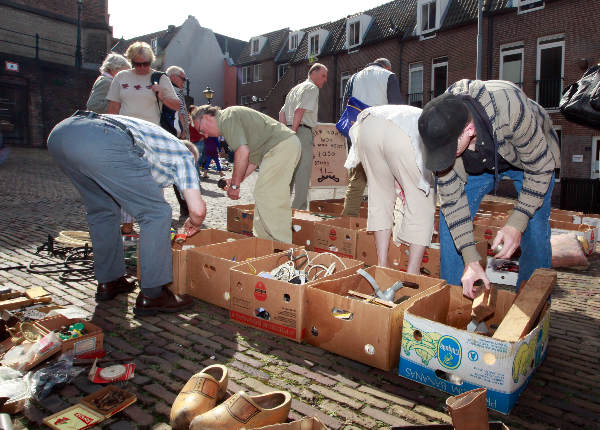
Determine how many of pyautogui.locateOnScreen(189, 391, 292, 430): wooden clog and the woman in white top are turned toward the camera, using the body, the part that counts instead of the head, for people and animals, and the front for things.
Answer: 1

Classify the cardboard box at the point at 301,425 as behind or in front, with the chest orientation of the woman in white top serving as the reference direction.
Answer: in front

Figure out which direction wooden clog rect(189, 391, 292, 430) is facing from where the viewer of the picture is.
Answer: facing to the left of the viewer

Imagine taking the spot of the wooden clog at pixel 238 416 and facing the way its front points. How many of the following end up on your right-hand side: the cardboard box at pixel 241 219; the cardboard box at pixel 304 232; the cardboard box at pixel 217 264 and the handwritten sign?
4

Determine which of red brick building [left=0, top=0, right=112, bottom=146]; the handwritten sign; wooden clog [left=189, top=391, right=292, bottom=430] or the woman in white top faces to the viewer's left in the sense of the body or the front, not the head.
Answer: the wooden clog

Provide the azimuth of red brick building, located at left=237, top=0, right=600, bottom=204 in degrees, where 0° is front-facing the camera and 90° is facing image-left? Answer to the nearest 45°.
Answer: approximately 45°

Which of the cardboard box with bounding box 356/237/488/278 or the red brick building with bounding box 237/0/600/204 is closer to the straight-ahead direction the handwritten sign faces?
the cardboard box

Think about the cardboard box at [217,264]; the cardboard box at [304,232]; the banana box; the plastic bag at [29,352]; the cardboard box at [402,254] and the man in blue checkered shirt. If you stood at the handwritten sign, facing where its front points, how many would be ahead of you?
6

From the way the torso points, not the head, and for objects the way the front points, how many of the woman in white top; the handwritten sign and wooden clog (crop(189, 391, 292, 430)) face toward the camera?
2

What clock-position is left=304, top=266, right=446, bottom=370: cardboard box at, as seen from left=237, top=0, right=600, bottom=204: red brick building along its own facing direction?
The cardboard box is roughly at 11 o'clock from the red brick building.

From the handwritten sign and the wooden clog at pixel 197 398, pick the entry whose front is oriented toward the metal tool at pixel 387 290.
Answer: the handwritten sign

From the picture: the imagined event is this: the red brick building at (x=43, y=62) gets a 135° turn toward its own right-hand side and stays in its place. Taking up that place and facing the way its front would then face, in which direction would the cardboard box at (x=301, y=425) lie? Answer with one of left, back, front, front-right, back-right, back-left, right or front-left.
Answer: left

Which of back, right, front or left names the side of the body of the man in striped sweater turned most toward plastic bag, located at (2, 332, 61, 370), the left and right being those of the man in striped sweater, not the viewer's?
front

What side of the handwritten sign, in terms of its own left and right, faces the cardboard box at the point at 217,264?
front
